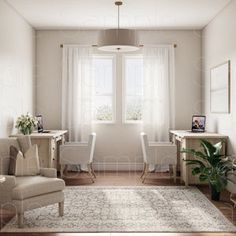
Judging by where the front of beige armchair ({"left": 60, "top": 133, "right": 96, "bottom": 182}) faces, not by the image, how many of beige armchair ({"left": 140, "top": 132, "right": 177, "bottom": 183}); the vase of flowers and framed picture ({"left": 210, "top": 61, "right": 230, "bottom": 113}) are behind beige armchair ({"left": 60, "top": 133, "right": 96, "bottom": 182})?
2

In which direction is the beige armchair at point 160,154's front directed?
to the viewer's right

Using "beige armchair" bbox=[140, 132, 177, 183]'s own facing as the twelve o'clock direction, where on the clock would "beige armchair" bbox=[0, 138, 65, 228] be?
"beige armchair" bbox=[0, 138, 65, 228] is roughly at 4 o'clock from "beige armchair" bbox=[140, 132, 177, 183].

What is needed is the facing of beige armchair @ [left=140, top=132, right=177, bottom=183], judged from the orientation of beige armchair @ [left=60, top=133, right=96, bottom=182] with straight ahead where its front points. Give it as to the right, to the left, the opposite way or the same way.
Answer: the opposite way

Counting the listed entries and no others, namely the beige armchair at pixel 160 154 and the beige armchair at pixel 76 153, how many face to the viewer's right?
1

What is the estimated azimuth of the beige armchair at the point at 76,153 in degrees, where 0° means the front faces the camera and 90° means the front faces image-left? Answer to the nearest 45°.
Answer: approximately 90°
